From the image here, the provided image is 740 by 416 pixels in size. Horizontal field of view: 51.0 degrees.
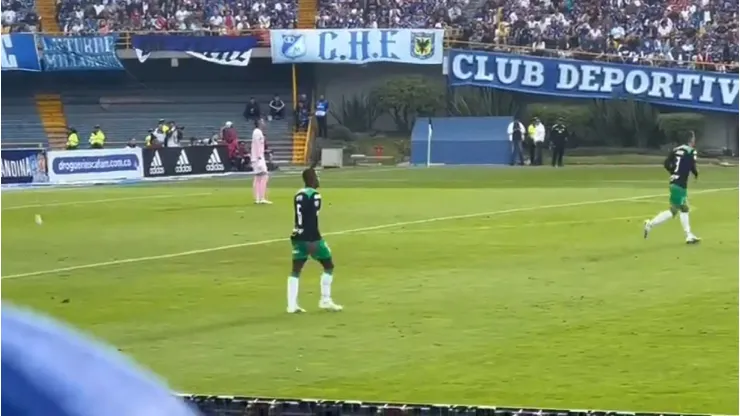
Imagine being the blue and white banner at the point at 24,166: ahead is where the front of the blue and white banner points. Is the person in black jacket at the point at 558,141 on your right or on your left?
on your left

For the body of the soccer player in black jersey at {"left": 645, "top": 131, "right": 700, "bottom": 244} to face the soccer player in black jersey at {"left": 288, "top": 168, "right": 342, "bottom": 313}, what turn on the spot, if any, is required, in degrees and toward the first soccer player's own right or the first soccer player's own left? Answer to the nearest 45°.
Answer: approximately 180°

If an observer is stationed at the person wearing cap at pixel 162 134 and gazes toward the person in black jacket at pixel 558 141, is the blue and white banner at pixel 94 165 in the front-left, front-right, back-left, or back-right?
back-right

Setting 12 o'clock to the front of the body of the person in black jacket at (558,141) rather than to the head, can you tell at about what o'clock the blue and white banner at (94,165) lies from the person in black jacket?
The blue and white banner is roughly at 2 o'clock from the person in black jacket.

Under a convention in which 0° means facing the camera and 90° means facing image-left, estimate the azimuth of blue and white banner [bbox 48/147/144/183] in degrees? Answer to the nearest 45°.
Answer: approximately 0°

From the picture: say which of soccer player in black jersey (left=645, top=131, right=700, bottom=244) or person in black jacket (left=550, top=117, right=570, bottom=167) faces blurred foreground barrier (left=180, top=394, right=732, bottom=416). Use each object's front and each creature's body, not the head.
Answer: the person in black jacket
